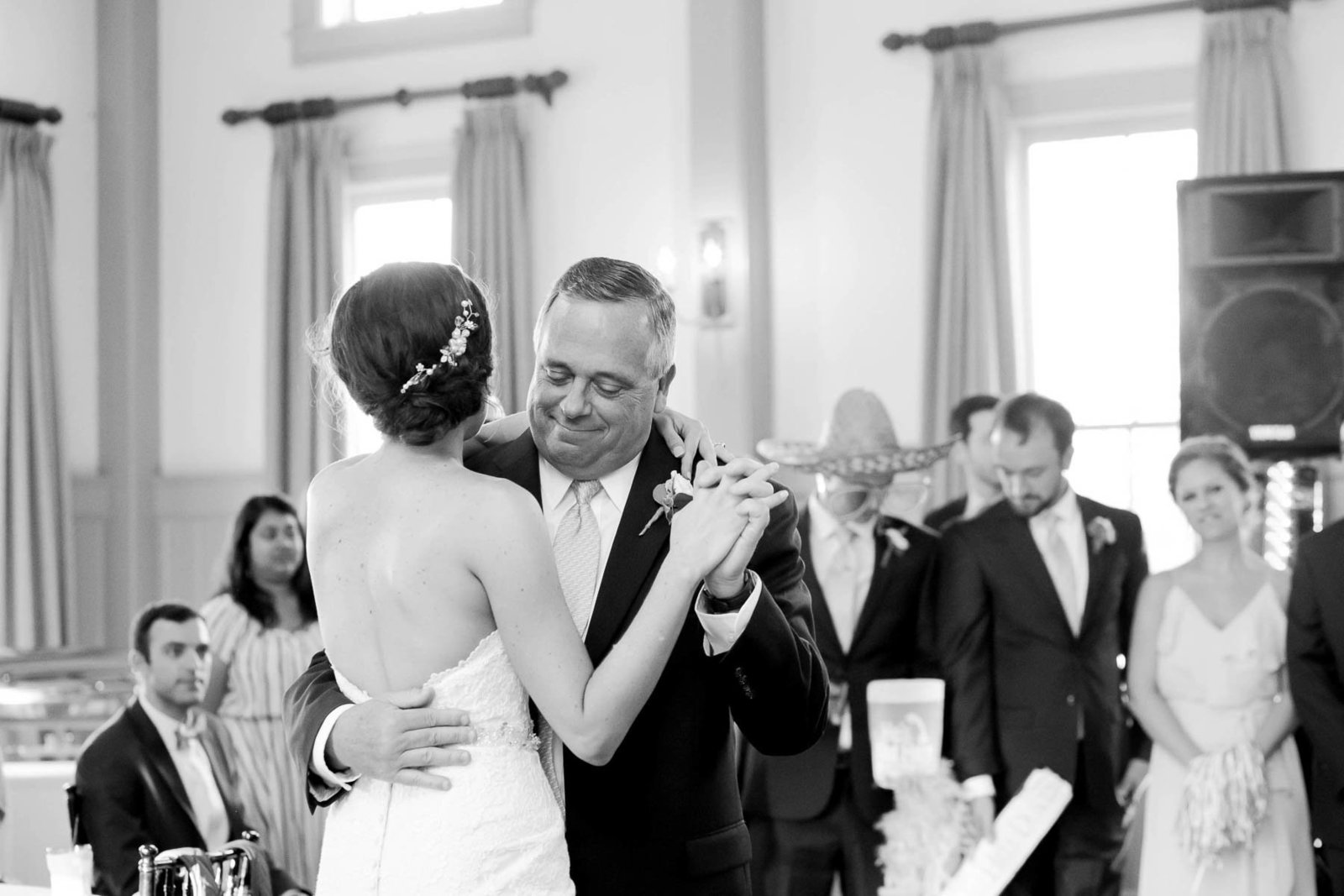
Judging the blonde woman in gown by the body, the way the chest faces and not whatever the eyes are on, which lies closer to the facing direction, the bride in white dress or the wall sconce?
the bride in white dress

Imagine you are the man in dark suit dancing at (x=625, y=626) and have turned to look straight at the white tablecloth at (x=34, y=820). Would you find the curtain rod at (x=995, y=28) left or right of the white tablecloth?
right

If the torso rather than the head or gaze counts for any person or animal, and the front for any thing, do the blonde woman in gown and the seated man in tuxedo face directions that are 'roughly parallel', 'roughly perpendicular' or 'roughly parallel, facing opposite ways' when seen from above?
roughly perpendicular

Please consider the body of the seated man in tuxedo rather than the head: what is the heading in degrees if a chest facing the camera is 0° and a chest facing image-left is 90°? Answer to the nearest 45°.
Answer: approximately 315°

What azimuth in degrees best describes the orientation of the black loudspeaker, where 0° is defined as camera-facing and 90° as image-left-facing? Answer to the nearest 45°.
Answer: approximately 0°

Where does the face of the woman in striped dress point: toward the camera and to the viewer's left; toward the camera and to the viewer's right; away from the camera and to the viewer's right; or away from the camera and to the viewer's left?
toward the camera and to the viewer's right

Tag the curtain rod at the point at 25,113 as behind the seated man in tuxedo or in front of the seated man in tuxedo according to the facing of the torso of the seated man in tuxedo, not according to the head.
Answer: behind

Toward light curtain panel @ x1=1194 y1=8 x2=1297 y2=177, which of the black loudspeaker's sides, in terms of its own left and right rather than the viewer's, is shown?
back

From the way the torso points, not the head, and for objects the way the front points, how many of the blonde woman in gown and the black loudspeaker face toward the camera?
2

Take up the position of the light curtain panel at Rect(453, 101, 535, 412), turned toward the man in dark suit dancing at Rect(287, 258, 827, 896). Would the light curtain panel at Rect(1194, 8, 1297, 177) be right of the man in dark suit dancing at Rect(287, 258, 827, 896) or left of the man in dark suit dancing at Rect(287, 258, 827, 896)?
left

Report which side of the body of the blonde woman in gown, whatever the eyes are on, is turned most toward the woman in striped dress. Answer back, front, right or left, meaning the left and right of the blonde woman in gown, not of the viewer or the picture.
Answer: right
